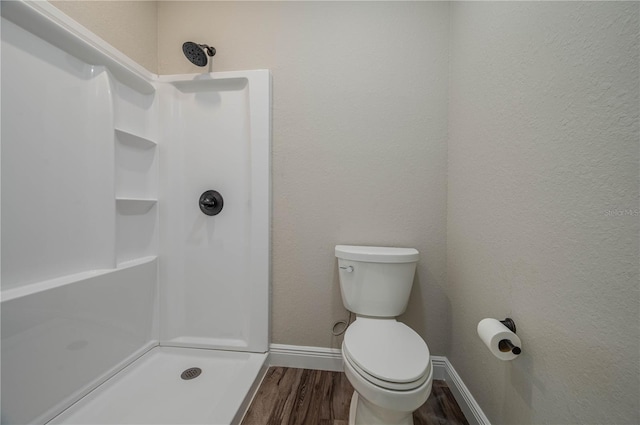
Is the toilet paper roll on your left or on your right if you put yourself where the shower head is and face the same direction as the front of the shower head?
on your left

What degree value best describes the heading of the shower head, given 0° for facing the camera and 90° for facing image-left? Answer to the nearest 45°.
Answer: approximately 45°

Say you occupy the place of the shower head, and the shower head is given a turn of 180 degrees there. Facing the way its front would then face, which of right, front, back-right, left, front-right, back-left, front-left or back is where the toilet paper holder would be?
right
